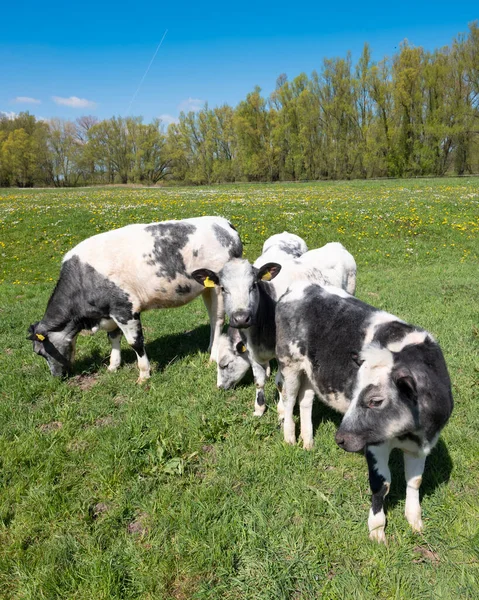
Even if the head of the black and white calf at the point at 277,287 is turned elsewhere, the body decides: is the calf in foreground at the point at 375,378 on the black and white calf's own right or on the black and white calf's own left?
on the black and white calf's own left

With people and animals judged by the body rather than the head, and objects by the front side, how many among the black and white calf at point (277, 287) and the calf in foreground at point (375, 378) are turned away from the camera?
0

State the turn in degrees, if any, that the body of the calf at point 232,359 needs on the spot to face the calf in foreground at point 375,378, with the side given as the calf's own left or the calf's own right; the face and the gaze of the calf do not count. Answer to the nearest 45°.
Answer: approximately 90° to the calf's own left

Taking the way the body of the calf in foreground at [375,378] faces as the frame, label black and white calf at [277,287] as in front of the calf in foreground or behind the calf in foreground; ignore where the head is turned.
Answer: behind

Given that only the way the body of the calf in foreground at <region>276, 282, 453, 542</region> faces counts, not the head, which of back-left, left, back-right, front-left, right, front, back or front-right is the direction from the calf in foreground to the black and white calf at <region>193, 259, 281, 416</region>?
back

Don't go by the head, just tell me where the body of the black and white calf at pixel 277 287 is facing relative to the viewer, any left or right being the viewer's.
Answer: facing the viewer and to the left of the viewer

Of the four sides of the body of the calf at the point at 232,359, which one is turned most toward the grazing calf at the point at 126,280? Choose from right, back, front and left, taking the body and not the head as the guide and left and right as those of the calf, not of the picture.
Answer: right

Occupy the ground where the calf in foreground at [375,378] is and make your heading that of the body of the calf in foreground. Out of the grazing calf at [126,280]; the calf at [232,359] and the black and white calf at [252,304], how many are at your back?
3

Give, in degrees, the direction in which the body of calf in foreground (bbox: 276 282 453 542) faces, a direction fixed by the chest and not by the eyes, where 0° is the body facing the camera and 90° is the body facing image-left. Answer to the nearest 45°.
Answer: approximately 315°

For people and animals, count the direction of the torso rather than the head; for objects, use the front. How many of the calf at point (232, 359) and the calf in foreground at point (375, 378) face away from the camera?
0

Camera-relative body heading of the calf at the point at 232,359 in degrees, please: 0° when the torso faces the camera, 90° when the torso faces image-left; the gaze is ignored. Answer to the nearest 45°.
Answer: approximately 45°

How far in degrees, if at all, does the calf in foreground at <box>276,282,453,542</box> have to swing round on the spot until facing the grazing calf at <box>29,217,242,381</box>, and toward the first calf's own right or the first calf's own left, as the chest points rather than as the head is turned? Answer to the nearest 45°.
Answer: approximately 180°
